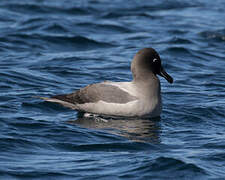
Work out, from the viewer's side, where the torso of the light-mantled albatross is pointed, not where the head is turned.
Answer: to the viewer's right
